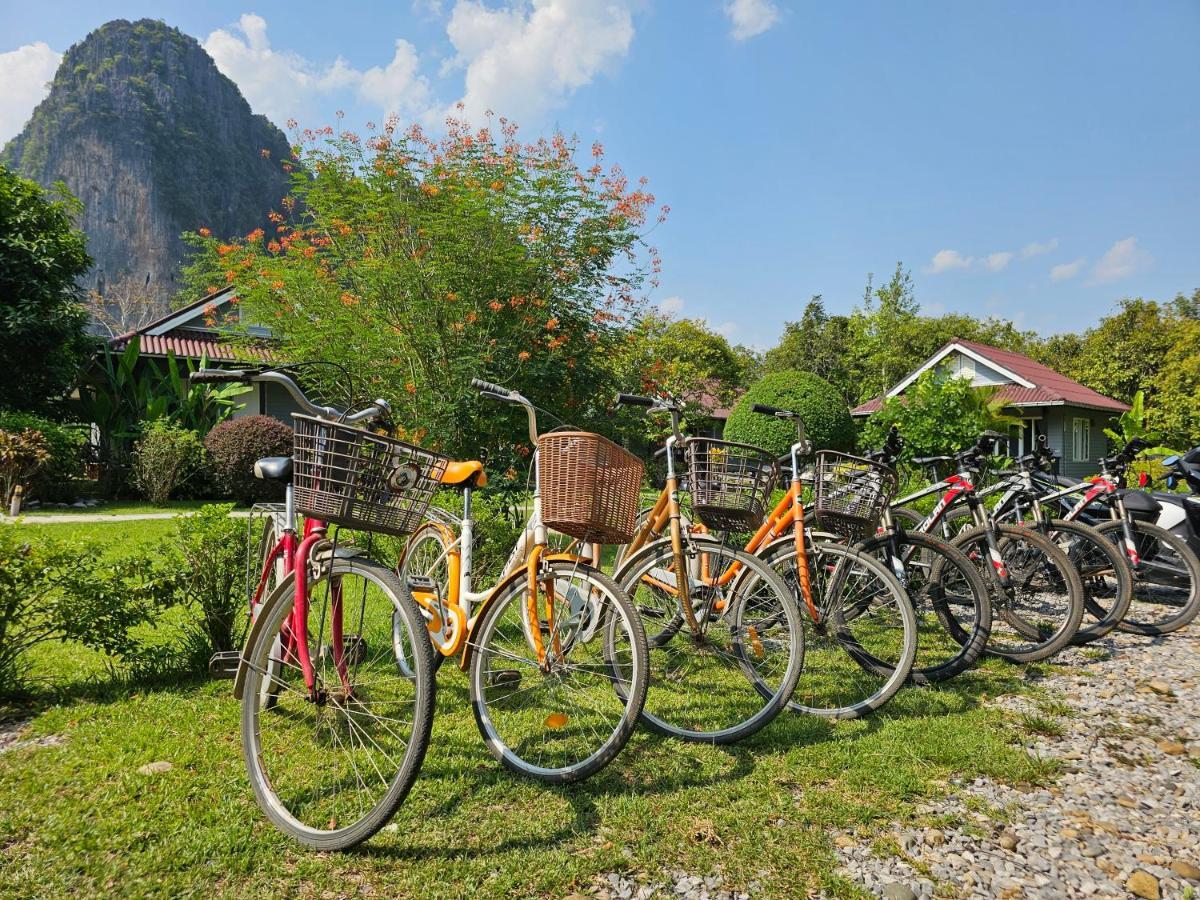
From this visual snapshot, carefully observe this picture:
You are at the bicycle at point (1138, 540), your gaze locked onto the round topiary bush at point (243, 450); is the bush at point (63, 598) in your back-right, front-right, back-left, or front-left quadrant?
front-left

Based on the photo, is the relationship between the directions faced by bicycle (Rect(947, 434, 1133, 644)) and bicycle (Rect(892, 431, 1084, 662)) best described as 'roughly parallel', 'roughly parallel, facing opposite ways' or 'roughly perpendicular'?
roughly parallel

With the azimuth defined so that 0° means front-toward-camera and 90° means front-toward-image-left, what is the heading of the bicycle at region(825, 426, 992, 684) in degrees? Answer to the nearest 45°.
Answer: approximately 315°

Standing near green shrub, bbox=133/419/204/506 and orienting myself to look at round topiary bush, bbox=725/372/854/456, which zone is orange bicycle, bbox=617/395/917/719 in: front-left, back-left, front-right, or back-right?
front-right

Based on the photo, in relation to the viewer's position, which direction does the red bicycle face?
facing the viewer and to the right of the viewer

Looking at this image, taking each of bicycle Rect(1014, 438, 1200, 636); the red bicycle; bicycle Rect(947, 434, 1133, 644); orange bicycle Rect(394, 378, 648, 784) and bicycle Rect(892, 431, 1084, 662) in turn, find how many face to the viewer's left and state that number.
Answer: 0

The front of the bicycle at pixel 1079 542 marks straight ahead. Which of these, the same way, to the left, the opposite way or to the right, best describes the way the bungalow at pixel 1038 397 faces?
to the right

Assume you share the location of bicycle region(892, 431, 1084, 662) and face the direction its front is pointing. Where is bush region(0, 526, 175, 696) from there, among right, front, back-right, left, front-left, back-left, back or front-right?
right

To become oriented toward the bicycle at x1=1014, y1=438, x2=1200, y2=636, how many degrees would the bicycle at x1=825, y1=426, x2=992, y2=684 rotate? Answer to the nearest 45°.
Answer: approximately 90° to its left

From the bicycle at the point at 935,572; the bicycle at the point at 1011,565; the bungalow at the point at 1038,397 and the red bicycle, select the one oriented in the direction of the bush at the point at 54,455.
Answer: the bungalow

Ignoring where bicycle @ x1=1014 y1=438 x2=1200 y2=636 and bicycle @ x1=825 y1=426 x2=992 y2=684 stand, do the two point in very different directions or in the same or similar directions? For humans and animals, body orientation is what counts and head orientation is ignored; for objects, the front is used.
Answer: same or similar directions

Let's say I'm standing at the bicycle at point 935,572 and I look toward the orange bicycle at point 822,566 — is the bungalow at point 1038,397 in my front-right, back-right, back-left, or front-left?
back-right
